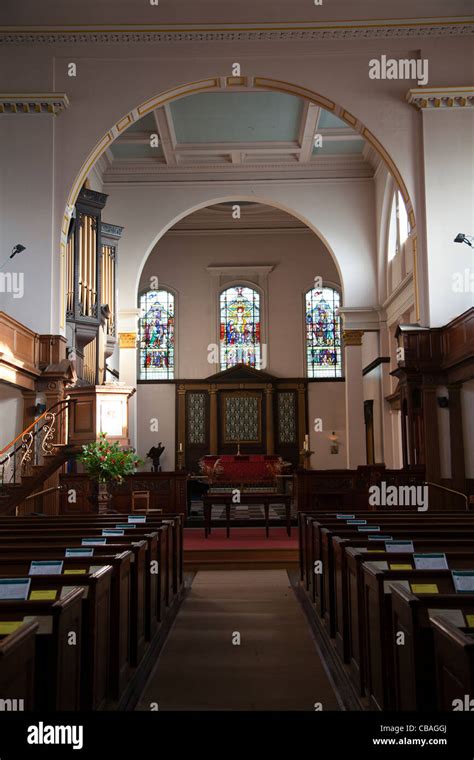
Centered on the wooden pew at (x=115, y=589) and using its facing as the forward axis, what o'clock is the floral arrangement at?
The floral arrangement is roughly at 12 o'clock from the wooden pew.

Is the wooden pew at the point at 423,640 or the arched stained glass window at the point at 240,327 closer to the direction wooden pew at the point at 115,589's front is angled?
the arched stained glass window

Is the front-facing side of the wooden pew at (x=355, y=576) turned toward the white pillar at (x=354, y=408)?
yes

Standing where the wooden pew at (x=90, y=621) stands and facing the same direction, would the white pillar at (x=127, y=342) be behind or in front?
in front

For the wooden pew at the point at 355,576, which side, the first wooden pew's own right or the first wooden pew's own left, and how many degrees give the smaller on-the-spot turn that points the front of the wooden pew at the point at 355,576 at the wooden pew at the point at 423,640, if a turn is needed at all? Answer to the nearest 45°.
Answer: approximately 180°

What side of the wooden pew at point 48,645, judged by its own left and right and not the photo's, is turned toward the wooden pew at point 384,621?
right

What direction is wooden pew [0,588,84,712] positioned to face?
away from the camera

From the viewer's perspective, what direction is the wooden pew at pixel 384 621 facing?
away from the camera

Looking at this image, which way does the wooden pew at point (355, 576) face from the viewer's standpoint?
away from the camera

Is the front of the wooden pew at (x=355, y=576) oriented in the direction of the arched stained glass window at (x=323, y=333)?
yes

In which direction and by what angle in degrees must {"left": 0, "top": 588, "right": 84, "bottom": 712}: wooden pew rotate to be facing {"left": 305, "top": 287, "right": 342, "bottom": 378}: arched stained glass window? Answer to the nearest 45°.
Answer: approximately 45° to its right

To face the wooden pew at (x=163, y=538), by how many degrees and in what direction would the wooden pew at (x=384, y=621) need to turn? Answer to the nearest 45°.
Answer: approximately 45° to its left

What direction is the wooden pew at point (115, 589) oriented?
away from the camera

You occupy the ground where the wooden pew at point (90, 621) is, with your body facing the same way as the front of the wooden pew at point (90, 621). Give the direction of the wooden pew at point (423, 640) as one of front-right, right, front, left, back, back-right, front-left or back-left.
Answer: back-right

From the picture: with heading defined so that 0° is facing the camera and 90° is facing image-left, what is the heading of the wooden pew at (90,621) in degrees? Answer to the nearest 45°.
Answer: approximately 180°

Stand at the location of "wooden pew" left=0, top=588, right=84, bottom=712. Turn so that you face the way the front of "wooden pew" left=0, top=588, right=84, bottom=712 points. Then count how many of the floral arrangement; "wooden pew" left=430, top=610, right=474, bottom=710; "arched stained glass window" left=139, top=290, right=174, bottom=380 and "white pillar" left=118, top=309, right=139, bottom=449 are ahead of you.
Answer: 3
